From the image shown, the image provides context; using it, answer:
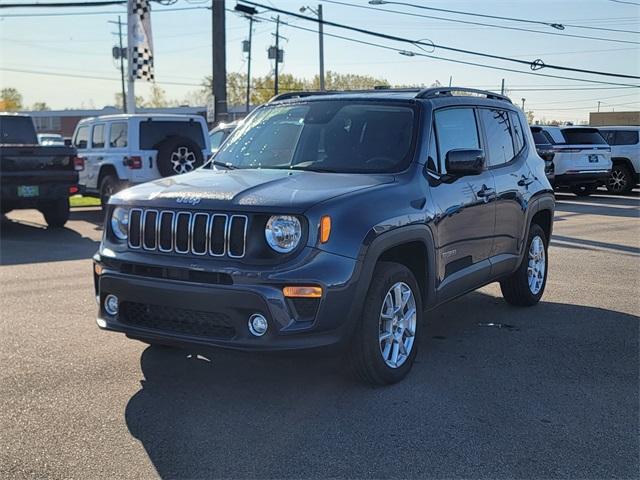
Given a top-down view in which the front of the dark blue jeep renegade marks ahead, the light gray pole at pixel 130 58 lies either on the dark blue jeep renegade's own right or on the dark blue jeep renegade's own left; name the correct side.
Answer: on the dark blue jeep renegade's own right

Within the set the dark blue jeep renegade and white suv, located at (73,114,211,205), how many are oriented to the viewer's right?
0

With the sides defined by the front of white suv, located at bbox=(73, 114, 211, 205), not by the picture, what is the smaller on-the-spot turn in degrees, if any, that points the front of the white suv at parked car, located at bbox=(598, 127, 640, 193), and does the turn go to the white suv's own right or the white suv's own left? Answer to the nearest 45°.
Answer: approximately 135° to the white suv's own right

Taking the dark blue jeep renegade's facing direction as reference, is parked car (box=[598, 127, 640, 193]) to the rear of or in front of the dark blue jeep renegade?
to the rear

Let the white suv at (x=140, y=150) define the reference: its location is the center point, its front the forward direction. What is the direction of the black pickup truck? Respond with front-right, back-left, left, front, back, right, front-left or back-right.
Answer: left

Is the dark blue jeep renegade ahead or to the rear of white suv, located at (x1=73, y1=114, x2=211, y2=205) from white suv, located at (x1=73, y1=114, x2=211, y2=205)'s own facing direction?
to the rear

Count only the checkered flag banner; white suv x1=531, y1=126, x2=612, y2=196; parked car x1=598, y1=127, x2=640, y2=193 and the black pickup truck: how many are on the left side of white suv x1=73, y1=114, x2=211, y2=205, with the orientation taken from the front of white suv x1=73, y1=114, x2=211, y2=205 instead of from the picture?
1

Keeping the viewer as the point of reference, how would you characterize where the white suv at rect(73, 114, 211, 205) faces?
facing away from the viewer and to the left of the viewer

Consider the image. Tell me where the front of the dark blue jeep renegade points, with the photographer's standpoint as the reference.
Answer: facing the viewer and to the left of the viewer

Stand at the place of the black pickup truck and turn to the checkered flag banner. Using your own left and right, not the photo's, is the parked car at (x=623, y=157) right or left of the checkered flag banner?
right

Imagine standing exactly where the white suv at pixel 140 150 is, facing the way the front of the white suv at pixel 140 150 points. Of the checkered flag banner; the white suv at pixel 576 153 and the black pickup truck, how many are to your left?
1
